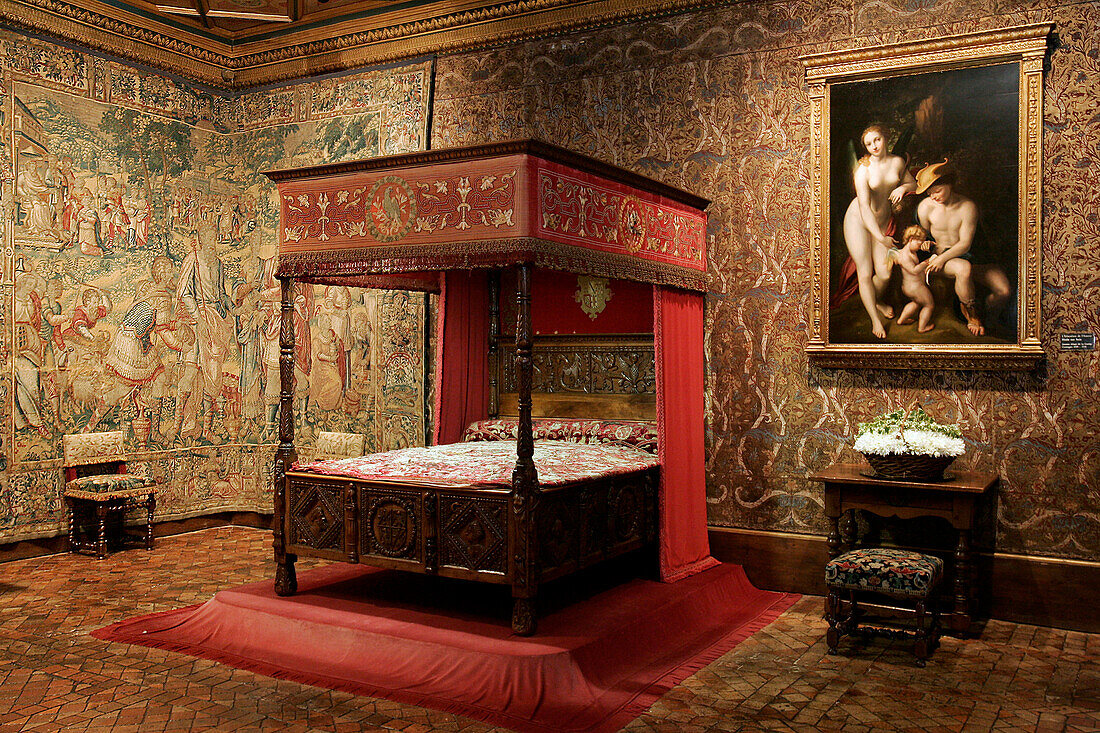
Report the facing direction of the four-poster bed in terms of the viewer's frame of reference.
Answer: facing the viewer and to the left of the viewer

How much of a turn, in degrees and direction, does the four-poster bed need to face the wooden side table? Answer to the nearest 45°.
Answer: approximately 135° to its left

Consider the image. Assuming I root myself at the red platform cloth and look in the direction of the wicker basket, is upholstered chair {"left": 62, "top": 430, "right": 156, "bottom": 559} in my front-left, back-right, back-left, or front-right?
back-left

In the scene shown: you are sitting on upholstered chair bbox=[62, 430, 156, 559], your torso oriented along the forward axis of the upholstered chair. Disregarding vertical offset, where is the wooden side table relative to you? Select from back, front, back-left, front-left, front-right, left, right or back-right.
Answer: front

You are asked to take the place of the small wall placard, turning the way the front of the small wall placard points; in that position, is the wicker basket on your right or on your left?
on your right

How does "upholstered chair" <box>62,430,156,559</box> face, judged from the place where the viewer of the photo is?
facing the viewer and to the right of the viewer

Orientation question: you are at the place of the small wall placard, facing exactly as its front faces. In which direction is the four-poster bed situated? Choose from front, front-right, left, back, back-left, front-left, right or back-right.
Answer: front-right

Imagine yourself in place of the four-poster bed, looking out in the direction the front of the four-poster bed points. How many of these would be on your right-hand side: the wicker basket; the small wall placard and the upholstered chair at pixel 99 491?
1

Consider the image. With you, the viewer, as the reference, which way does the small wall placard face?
facing the viewer

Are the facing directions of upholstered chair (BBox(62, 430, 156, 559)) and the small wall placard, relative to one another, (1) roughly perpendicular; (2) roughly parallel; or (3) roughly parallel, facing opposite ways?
roughly perpendicular

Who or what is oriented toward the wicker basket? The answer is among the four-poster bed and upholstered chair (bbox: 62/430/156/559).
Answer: the upholstered chair

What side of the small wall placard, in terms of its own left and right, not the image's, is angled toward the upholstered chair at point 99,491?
right

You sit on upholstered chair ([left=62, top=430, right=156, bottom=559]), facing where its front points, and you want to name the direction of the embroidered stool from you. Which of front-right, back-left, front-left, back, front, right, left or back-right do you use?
front

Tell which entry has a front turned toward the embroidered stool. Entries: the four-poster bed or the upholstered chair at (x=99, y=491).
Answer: the upholstered chair

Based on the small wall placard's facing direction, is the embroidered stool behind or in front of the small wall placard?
in front

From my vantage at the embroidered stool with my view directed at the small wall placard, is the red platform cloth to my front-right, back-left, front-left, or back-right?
back-left
